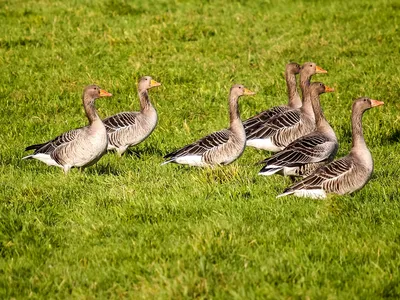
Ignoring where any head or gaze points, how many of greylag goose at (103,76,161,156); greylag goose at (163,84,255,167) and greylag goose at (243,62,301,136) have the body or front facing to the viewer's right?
3

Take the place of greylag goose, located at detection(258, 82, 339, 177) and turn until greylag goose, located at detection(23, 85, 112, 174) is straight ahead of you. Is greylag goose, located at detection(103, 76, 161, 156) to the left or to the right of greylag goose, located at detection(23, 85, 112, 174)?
right

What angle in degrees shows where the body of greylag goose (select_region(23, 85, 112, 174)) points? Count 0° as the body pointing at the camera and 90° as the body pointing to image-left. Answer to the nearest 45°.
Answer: approximately 270°

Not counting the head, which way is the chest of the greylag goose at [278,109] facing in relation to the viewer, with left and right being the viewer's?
facing to the right of the viewer

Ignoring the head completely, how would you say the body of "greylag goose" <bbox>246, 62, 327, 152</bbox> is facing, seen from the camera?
to the viewer's right

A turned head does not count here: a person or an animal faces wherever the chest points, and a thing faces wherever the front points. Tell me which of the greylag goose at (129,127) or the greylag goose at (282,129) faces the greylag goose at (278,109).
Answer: the greylag goose at (129,127)

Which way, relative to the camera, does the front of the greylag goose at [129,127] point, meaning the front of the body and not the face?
to the viewer's right

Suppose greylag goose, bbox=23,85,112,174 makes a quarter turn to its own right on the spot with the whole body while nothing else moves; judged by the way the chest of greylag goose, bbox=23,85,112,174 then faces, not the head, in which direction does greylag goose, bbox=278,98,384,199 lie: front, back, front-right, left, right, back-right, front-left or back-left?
front-left

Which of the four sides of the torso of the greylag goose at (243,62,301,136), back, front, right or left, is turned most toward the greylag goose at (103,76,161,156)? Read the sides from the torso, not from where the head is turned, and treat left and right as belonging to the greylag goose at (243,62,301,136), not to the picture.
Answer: back

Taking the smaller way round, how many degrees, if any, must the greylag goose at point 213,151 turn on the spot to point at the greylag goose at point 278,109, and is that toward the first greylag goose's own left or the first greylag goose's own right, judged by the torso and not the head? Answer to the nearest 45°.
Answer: approximately 45° to the first greylag goose's own left

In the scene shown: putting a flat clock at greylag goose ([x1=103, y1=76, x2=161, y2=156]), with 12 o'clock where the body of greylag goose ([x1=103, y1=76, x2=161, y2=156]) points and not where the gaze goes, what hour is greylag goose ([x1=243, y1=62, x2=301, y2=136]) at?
greylag goose ([x1=243, y1=62, x2=301, y2=136]) is roughly at 12 o'clock from greylag goose ([x1=103, y1=76, x2=161, y2=156]).

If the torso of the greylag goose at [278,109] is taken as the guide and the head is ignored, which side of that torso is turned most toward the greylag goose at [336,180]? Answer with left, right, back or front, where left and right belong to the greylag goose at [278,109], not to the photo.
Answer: right

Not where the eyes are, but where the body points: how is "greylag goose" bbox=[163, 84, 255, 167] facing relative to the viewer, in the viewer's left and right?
facing to the right of the viewer

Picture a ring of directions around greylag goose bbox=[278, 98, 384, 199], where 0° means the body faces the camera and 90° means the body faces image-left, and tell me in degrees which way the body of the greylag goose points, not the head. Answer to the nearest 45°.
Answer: approximately 270°
